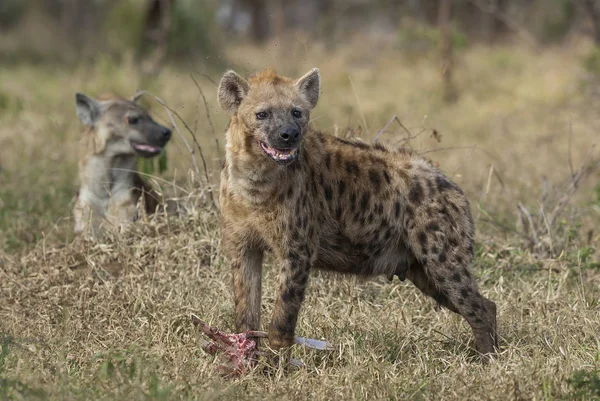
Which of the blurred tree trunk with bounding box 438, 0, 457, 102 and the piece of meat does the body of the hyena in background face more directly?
the piece of meat

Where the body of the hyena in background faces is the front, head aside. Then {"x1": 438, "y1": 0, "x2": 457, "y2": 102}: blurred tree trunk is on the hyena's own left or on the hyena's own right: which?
on the hyena's own left

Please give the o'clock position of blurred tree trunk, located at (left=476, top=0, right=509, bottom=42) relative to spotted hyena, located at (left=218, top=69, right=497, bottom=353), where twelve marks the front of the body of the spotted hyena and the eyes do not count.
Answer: The blurred tree trunk is roughly at 5 o'clock from the spotted hyena.

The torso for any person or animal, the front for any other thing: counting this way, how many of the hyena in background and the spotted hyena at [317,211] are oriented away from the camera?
0

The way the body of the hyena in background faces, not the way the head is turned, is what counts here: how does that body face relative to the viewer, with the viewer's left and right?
facing the viewer and to the right of the viewer

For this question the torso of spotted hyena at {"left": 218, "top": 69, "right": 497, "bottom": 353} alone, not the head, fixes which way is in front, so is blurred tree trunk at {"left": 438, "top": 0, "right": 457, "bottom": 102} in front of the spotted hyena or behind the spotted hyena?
behind

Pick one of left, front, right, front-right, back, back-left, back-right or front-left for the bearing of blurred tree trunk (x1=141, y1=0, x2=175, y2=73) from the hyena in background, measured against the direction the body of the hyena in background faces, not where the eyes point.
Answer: back-left

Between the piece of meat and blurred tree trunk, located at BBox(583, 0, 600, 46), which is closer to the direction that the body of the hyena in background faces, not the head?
the piece of meat

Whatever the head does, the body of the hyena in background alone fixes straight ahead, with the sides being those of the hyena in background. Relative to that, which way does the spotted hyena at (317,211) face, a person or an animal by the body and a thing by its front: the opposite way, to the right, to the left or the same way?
to the right
